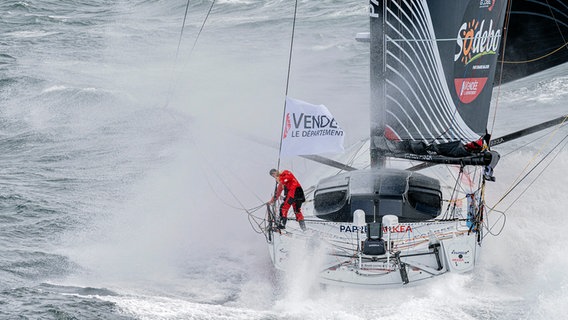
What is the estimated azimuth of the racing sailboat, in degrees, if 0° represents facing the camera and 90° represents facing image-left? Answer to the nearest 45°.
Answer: approximately 180°
